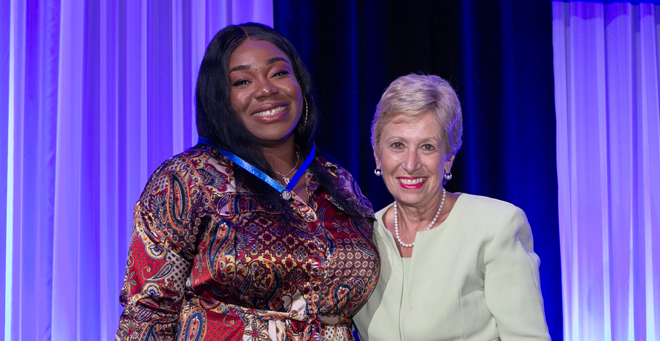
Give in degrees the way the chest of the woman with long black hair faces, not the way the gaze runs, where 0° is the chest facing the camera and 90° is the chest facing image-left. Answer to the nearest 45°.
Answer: approximately 315°

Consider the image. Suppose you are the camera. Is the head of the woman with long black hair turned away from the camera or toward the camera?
toward the camera
